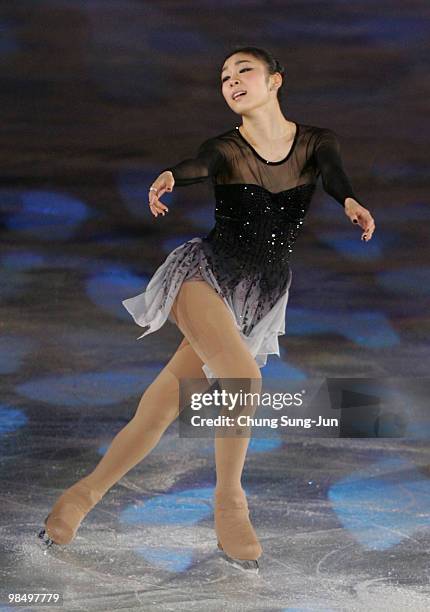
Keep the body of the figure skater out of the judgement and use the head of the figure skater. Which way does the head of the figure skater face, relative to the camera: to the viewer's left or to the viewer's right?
to the viewer's left

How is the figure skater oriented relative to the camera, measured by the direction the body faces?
toward the camera
